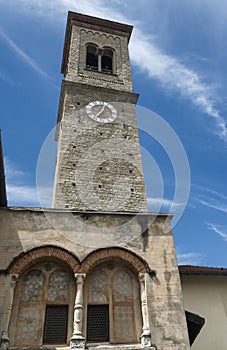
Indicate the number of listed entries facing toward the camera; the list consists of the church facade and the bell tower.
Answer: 2

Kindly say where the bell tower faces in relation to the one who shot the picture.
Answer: facing the viewer
